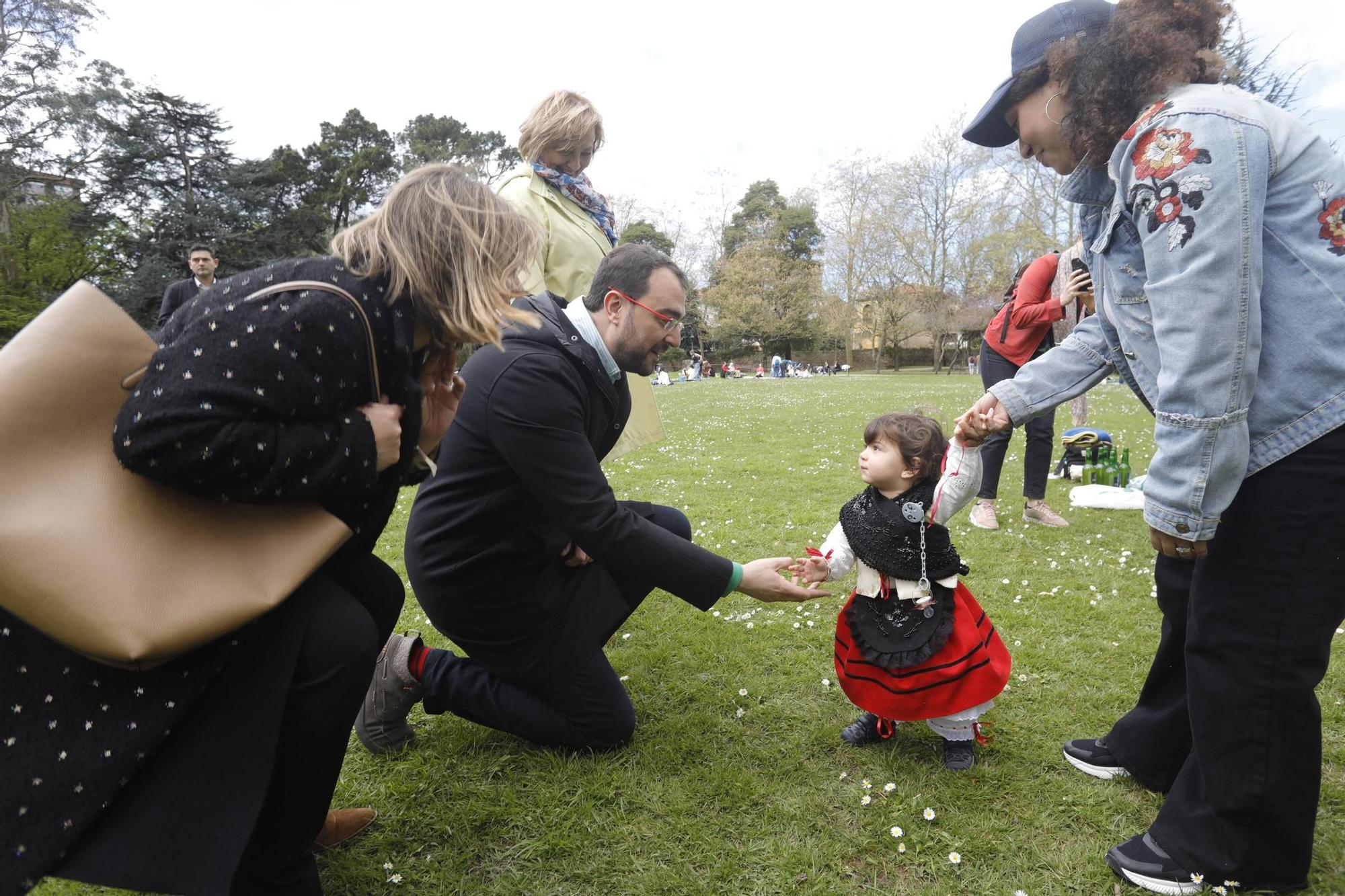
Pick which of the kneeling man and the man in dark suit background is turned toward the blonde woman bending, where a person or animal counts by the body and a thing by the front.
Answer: the man in dark suit background

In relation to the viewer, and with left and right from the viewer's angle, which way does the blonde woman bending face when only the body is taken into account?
facing to the right of the viewer

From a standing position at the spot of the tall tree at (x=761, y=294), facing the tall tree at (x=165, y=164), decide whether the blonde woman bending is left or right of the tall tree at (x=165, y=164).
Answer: left

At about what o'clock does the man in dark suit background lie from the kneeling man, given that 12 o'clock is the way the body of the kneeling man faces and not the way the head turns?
The man in dark suit background is roughly at 8 o'clock from the kneeling man.

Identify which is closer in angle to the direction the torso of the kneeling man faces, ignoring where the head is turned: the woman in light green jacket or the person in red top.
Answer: the person in red top

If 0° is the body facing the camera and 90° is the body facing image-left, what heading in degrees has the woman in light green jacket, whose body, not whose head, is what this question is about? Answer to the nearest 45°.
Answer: approximately 315°

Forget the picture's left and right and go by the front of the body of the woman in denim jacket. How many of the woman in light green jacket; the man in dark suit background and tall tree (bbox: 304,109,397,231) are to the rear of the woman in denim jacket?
0

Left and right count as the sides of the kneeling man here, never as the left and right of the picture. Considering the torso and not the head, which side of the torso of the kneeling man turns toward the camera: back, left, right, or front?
right

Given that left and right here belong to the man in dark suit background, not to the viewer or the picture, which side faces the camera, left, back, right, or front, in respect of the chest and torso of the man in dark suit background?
front

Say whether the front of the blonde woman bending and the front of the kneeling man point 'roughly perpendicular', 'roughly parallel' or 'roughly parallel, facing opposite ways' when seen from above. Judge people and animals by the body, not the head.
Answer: roughly parallel

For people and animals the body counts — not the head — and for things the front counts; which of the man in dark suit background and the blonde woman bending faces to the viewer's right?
the blonde woman bending

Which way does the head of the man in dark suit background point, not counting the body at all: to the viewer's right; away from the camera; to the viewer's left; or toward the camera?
toward the camera
